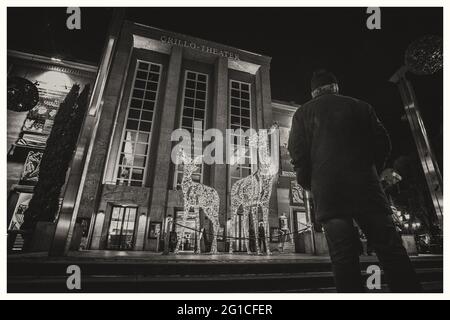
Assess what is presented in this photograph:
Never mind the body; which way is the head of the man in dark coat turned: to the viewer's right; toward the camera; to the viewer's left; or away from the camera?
away from the camera

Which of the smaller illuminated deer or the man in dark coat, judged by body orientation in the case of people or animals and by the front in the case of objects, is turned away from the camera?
the man in dark coat

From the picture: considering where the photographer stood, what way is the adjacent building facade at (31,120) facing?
facing the viewer and to the right of the viewer

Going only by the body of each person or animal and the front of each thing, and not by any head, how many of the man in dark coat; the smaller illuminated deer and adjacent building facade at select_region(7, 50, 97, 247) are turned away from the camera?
1

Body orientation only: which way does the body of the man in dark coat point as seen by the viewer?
away from the camera

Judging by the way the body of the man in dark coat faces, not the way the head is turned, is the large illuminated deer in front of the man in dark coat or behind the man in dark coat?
in front

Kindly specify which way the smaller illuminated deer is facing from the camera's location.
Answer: facing the viewer and to the left of the viewer
